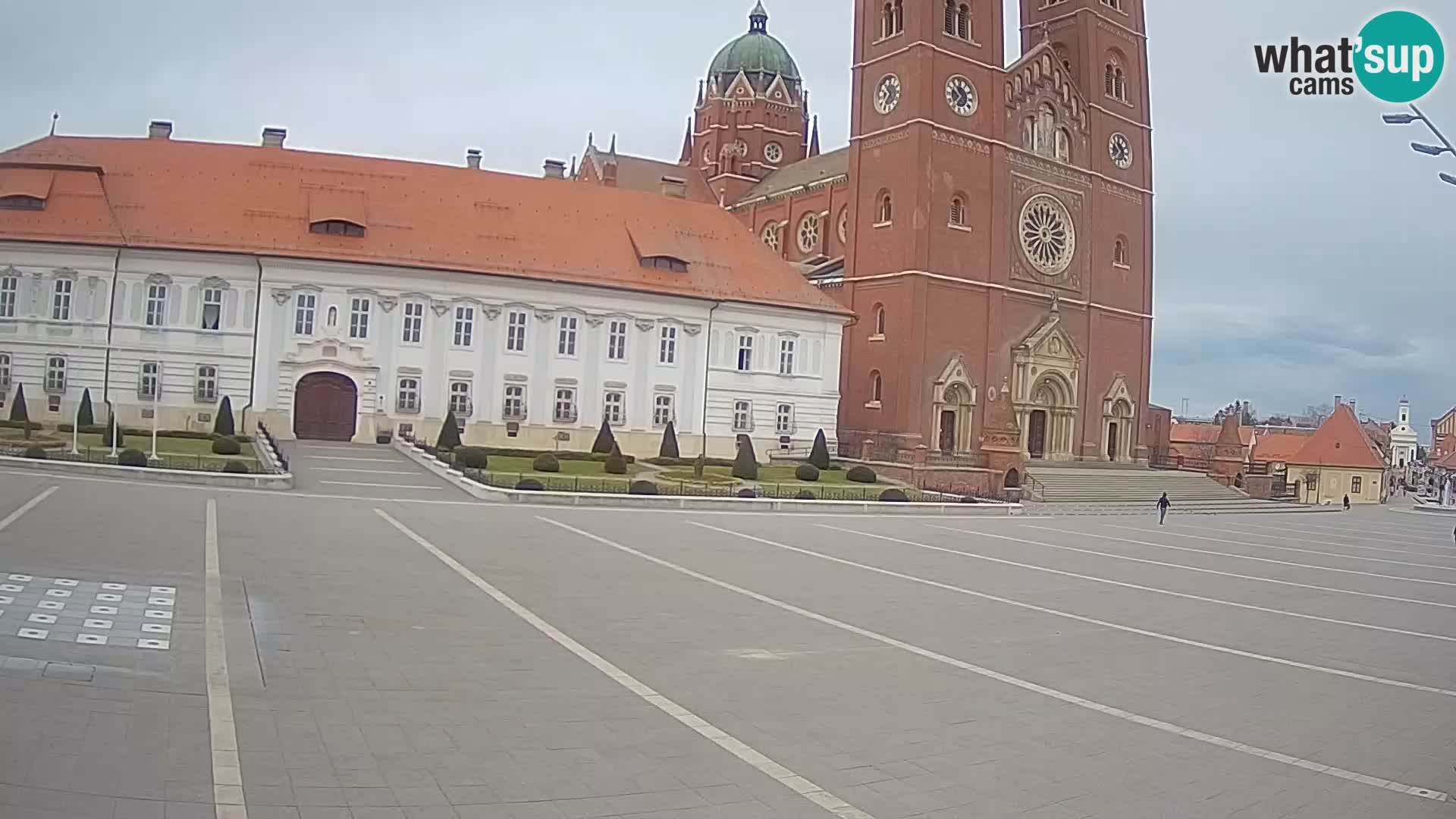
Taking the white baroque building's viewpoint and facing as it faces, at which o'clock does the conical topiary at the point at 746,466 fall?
The conical topiary is roughly at 10 o'clock from the white baroque building.

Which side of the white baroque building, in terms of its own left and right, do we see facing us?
front

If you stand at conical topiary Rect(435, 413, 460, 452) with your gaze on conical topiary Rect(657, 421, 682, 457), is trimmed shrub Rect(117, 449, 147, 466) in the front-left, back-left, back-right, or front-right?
back-right

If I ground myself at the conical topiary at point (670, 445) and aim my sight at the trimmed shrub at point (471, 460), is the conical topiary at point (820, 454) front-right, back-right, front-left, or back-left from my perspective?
back-left

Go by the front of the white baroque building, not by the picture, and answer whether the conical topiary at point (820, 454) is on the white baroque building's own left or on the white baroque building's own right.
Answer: on the white baroque building's own left

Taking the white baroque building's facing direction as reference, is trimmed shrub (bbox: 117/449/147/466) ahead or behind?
ahead
